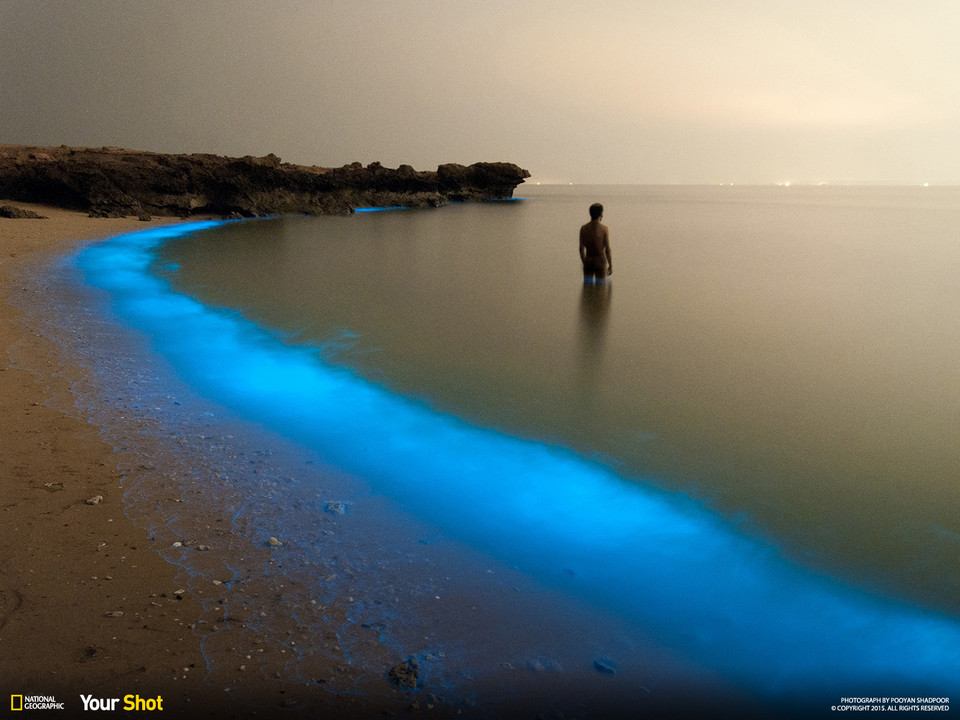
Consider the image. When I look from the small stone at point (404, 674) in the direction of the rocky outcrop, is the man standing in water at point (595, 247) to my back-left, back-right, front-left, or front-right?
front-right

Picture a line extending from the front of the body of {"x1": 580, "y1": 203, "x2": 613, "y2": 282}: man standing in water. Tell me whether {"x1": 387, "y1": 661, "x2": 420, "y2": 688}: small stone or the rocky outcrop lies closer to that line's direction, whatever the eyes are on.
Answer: the rocky outcrop

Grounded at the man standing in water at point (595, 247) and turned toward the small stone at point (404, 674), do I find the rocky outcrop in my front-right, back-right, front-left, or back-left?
back-right

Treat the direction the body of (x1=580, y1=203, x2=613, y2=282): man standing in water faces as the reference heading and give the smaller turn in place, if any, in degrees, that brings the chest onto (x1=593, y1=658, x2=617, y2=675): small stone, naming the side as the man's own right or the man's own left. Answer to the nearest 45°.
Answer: approximately 180°

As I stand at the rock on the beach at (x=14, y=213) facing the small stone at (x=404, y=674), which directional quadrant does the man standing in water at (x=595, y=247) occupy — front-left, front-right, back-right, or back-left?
front-left

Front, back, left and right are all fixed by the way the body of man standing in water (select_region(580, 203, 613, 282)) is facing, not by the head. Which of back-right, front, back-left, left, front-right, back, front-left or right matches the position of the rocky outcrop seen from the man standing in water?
front-left

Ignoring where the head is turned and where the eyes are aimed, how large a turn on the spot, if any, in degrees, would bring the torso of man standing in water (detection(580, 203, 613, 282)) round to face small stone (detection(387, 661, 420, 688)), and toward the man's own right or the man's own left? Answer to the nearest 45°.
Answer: approximately 180°

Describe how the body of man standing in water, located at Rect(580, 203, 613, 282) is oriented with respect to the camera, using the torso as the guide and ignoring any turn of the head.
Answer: away from the camera

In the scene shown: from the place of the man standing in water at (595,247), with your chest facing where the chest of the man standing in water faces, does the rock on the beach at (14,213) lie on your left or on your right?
on your left

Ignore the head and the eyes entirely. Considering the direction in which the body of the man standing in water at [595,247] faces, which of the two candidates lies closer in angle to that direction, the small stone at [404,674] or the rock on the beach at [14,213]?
the rock on the beach

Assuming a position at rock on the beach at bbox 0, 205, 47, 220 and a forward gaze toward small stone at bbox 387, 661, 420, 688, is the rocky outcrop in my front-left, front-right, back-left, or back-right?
back-left
